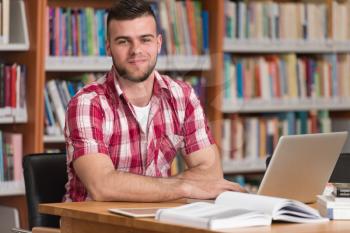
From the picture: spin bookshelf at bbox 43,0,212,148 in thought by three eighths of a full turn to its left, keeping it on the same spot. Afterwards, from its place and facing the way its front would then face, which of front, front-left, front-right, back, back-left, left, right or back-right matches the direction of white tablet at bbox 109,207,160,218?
back-right

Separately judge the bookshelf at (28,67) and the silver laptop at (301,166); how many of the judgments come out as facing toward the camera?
1

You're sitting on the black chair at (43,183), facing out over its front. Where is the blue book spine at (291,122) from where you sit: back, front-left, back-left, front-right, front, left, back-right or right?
left

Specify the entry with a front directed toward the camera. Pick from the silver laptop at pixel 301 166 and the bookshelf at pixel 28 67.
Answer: the bookshelf

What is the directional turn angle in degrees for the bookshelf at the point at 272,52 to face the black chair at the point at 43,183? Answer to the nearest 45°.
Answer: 0° — it already faces it

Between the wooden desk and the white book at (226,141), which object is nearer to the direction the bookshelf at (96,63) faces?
the wooden desk

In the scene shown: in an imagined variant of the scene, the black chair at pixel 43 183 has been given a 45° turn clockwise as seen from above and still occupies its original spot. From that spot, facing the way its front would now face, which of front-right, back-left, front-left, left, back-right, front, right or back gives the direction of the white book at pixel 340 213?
front-left

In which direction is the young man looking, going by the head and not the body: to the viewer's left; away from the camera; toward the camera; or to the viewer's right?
toward the camera

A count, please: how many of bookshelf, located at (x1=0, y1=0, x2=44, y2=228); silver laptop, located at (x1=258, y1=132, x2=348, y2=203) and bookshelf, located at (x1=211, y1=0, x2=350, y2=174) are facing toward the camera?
2

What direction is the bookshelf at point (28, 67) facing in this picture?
toward the camera

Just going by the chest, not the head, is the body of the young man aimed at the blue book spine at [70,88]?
no

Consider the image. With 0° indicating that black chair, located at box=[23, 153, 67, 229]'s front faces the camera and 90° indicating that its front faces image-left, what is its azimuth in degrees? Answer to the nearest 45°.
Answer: approximately 315°

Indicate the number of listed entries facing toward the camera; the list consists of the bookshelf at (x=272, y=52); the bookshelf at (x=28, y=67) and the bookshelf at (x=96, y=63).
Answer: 3

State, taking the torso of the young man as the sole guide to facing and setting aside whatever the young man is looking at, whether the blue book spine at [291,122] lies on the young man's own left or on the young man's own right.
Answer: on the young man's own left

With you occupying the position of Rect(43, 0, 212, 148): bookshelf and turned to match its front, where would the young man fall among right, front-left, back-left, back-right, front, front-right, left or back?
front

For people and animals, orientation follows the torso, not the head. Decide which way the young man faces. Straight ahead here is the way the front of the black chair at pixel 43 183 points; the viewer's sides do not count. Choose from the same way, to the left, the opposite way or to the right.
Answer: the same way
